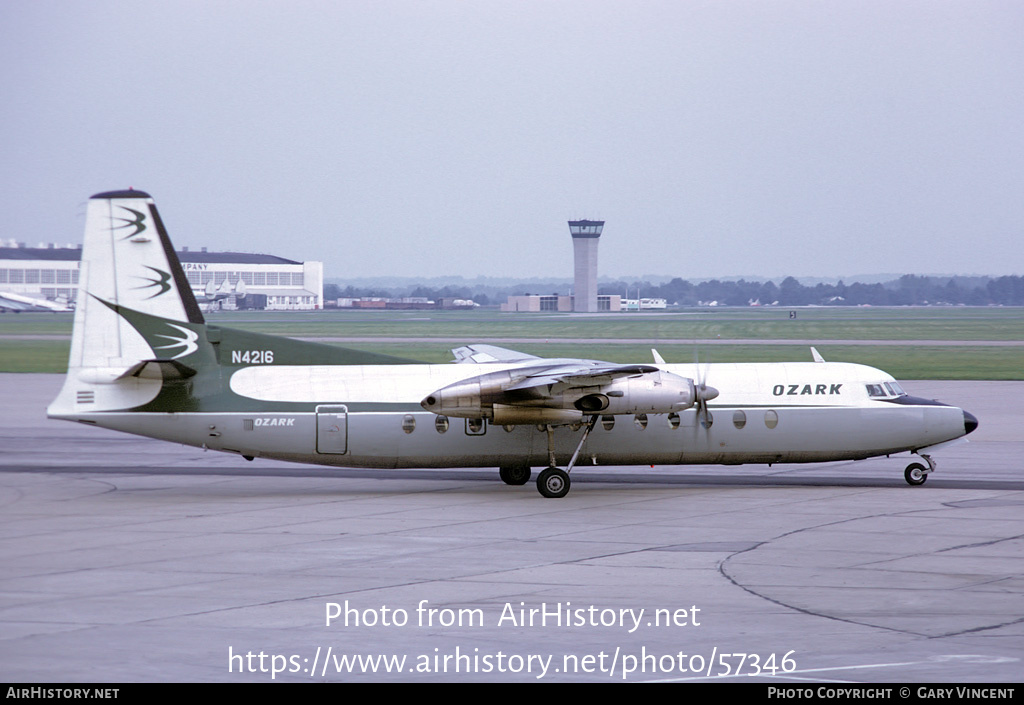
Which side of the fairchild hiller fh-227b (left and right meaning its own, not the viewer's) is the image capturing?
right
